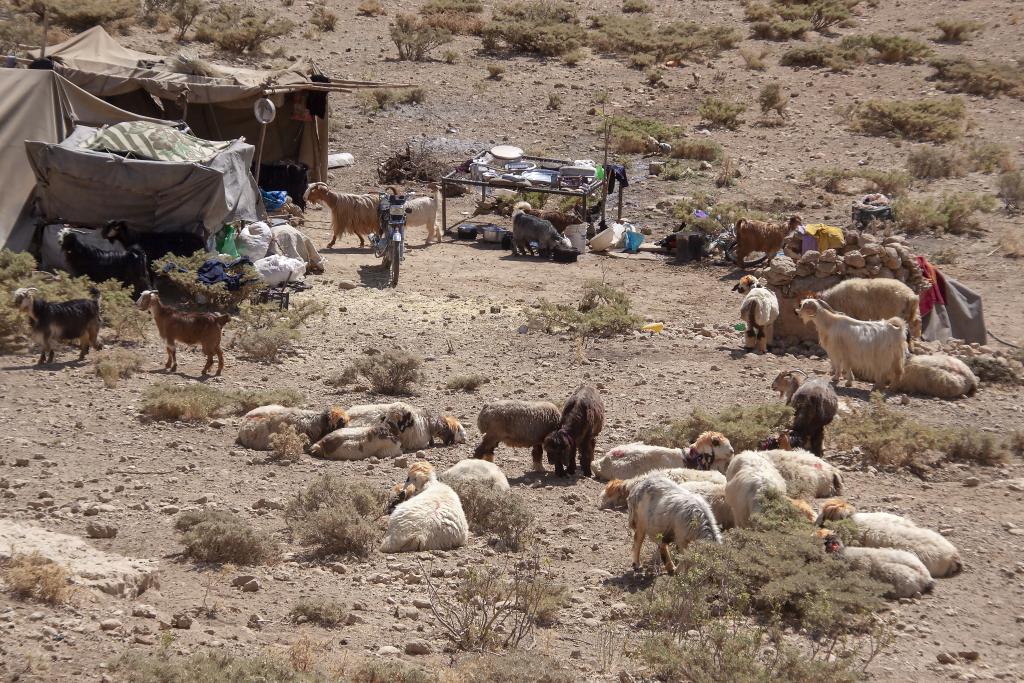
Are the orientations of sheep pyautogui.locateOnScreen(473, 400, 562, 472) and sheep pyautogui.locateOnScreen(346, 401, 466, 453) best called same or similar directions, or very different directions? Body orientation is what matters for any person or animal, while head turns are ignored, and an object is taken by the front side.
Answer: same or similar directions

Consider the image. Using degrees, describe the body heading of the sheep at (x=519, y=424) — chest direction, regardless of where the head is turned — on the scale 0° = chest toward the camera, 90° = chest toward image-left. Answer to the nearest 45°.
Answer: approximately 270°

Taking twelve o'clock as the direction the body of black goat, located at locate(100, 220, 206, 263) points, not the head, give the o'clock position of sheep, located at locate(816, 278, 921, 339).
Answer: The sheep is roughly at 7 o'clock from the black goat.

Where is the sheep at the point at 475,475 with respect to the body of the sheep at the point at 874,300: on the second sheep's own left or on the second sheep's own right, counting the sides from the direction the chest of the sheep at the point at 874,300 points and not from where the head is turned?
on the second sheep's own left

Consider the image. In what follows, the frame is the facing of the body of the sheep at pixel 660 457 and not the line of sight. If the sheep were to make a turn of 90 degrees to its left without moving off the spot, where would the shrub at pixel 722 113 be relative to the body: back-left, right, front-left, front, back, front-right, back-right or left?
front

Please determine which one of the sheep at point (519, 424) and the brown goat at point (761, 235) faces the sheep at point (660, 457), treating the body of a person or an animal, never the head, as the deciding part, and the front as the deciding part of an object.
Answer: the sheep at point (519, 424)

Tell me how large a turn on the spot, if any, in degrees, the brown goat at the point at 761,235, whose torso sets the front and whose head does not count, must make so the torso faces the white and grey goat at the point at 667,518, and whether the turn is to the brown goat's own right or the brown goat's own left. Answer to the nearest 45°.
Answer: approximately 90° to the brown goat's own right

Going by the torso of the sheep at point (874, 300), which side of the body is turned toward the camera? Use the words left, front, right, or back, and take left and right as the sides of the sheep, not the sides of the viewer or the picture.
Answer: left

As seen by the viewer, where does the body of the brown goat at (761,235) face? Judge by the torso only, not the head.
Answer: to the viewer's right

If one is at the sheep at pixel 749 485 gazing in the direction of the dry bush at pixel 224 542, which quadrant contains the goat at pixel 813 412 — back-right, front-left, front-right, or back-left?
back-right

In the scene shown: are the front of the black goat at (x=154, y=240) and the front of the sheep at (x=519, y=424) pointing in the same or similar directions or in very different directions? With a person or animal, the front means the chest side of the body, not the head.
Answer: very different directions

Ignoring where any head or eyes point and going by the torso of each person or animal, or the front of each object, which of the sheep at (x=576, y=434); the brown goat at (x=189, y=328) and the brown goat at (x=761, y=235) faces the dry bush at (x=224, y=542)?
the sheep

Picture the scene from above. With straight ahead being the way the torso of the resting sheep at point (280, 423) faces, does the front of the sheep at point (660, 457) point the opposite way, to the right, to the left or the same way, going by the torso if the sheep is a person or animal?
the same way

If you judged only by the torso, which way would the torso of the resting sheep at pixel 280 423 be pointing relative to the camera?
to the viewer's right
